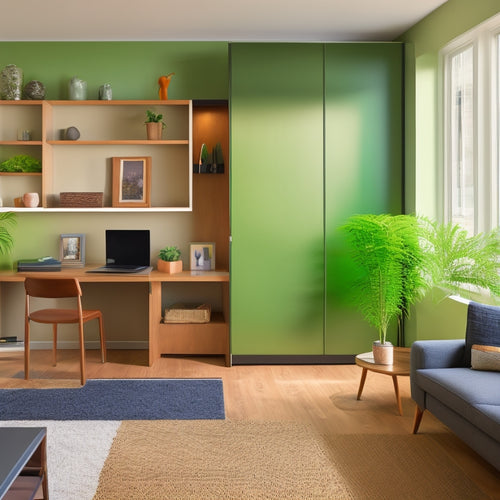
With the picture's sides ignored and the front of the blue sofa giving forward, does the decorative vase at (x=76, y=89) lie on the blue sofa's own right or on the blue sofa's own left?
on the blue sofa's own right

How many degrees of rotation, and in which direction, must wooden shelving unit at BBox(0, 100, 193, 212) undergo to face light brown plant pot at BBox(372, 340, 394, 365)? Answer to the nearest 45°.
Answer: approximately 45° to its left

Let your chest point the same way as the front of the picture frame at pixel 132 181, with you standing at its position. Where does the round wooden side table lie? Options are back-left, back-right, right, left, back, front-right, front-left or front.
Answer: front-left

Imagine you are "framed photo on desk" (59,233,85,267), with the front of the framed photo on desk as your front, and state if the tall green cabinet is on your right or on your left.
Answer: on your left

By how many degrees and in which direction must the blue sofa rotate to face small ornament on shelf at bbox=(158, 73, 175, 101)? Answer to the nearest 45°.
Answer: approximately 90° to its right

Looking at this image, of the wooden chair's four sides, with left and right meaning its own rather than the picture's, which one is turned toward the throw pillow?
right

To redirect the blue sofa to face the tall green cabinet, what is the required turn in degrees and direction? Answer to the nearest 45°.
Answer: approximately 90° to its right

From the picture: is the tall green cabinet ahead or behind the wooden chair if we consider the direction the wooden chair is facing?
ahead

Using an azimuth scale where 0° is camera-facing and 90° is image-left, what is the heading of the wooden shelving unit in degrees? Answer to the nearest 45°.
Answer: approximately 0°

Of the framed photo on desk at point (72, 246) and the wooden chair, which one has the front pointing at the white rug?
the framed photo on desk

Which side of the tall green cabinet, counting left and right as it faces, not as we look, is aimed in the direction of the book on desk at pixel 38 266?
right
